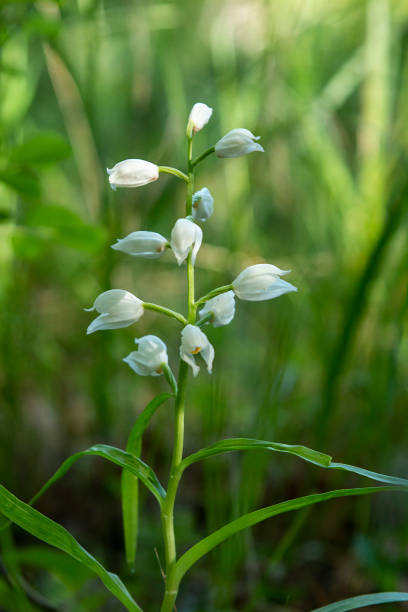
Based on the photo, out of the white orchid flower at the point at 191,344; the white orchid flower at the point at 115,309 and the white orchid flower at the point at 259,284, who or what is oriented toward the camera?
the white orchid flower at the point at 191,344

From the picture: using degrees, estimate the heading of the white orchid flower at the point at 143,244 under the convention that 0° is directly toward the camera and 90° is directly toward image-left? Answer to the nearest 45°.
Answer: approximately 90°

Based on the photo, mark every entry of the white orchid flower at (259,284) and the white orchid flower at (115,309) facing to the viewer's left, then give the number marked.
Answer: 1

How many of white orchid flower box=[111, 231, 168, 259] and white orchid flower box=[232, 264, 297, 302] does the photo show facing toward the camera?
0

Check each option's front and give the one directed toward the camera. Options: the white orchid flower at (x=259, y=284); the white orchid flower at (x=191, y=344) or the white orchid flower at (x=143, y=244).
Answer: the white orchid flower at (x=191, y=344)

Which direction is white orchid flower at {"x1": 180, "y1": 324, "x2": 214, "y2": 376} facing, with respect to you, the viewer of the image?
facing the viewer

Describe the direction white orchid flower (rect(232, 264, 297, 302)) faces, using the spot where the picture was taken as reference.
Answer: facing to the right of the viewer

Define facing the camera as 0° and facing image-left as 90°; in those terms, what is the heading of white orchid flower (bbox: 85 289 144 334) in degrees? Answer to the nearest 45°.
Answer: approximately 90°

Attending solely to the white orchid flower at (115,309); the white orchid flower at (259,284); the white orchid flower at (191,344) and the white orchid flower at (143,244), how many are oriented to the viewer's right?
1

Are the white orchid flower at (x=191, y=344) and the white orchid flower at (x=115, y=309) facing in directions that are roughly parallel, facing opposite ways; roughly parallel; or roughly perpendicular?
roughly perpendicular
